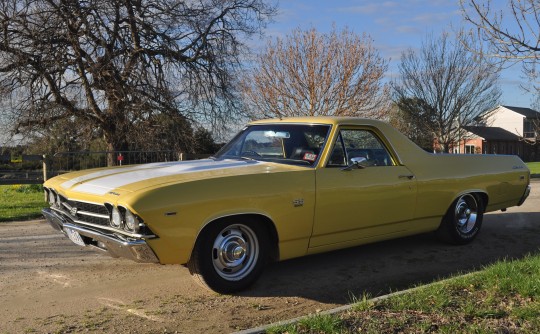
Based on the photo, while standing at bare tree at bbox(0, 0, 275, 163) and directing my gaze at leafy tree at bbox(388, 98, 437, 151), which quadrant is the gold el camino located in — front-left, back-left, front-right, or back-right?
back-right

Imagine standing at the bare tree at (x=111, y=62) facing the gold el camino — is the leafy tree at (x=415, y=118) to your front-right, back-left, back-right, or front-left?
back-left

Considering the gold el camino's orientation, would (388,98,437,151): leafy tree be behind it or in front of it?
behind

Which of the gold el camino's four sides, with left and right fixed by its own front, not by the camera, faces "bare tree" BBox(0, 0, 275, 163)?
right

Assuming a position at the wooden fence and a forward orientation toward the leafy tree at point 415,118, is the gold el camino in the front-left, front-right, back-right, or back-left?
back-right

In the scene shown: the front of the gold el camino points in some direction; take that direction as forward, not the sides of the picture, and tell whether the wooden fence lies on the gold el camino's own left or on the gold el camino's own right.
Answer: on the gold el camino's own right

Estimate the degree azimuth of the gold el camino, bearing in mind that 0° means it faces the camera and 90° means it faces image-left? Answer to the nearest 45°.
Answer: approximately 45°
